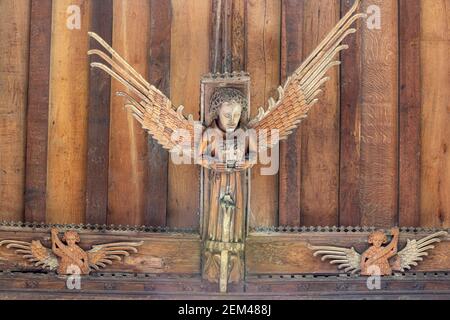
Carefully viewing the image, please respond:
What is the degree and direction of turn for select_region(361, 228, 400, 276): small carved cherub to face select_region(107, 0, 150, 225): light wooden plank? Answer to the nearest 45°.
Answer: approximately 90° to its right

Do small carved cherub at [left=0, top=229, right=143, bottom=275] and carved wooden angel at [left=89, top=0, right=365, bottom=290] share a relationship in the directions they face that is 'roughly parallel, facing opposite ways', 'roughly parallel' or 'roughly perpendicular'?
roughly parallel

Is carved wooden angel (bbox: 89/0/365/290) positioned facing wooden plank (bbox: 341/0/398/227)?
no

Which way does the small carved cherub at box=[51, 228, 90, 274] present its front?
toward the camera

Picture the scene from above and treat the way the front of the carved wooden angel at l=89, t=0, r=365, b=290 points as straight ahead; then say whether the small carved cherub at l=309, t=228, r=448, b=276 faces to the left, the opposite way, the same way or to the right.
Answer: the same way

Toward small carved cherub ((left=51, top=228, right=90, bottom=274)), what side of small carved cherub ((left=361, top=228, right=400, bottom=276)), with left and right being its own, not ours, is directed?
right

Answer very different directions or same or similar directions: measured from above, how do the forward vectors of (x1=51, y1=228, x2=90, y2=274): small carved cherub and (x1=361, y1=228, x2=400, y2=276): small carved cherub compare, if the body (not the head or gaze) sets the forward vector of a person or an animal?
same or similar directions

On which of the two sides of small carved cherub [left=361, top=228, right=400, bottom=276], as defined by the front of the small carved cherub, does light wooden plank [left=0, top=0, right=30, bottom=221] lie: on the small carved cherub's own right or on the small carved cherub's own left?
on the small carved cherub's own right

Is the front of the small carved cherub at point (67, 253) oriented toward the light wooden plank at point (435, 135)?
no

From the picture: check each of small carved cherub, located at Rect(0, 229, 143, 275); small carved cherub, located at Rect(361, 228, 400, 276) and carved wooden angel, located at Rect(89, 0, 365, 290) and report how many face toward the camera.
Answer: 3

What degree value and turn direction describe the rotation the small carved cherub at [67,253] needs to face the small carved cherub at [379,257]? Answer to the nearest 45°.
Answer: approximately 90° to its left

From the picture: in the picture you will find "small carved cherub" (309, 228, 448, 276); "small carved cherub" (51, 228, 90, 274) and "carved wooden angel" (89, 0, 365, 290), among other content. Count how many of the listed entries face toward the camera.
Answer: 3

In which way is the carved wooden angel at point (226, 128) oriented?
toward the camera

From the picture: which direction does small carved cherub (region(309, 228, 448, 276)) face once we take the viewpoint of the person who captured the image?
facing the viewer

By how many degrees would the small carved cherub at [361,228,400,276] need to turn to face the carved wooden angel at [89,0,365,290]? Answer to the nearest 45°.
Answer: approximately 45° to its right

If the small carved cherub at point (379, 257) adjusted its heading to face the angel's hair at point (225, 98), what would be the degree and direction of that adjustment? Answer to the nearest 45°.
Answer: approximately 45° to its right

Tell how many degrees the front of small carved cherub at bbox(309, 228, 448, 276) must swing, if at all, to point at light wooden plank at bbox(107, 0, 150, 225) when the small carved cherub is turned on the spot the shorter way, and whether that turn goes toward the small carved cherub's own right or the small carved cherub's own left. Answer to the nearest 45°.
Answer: approximately 90° to the small carved cherub's own right
